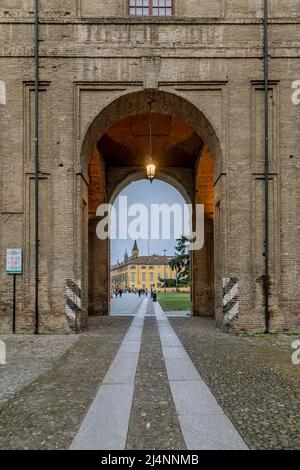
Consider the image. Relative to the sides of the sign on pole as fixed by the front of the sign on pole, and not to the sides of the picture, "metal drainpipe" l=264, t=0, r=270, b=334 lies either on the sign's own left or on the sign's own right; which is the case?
on the sign's own left

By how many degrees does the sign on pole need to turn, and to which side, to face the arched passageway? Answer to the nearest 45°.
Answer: approximately 135° to its left

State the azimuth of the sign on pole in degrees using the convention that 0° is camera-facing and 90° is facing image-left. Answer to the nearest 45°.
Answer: approximately 0°
